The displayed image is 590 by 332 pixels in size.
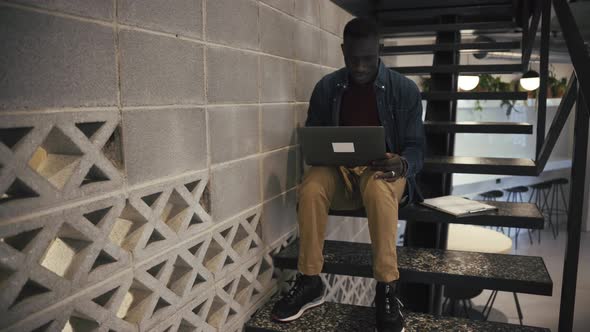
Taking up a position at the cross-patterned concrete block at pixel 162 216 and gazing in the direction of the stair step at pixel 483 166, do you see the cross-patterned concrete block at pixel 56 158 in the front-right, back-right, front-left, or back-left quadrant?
back-right

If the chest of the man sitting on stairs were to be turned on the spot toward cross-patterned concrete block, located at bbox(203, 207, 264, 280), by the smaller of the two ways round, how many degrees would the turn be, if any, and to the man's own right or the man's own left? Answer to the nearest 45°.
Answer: approximately 45° to the man's own right

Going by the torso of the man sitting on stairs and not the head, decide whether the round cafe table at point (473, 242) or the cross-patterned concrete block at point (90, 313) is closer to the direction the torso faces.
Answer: the cross-patterned concrete block

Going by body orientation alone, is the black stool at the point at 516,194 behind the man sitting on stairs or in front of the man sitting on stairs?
behind

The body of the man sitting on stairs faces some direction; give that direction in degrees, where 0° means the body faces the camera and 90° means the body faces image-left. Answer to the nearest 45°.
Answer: approximately 0°

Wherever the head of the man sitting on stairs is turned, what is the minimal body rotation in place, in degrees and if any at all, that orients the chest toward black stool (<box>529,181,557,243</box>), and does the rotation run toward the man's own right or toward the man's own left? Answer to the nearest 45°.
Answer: approximately 135° to the man's own left

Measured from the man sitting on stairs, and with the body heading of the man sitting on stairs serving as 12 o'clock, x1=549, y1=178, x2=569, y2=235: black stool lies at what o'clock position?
The black stool is roughly at 7 o'clock from the man sitting on stairs.

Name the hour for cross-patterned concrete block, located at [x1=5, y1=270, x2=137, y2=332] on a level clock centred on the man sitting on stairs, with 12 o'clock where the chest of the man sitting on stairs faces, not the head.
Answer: The cross-patterned concrete block is roughly at 1 o'clock from the man sitting on stairs.

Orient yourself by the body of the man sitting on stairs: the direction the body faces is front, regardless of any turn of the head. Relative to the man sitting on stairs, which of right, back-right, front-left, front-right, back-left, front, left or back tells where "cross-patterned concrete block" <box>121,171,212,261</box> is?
front-right

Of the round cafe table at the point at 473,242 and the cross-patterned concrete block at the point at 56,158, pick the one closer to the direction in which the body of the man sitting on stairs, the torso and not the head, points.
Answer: the cross-patterned concrete block

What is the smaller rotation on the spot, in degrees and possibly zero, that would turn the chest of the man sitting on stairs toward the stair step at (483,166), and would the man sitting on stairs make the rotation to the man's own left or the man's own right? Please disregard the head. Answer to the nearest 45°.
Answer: approximately 135° to the man's own left

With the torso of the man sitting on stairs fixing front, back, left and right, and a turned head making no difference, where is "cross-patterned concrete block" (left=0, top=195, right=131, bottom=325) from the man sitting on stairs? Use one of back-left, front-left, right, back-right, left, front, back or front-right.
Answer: front-right

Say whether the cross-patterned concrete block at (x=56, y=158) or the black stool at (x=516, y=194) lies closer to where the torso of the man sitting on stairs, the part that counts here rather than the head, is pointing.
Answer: the cross-patterned concrete block
